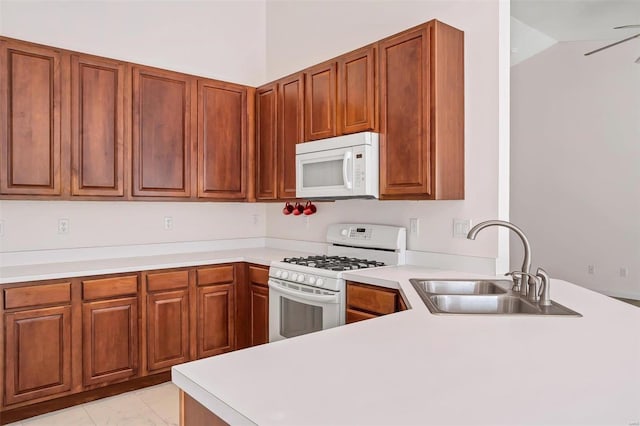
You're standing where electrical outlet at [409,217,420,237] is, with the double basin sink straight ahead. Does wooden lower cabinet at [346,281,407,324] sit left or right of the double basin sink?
right

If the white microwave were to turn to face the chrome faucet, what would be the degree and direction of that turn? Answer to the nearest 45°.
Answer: approximately 90° to its left

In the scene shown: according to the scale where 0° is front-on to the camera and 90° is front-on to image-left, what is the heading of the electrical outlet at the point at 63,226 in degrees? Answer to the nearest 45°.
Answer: approximately 0°

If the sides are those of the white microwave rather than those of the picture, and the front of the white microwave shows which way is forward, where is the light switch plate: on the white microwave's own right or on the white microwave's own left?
on the white microwave's own left

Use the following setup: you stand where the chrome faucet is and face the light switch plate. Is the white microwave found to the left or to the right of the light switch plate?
left

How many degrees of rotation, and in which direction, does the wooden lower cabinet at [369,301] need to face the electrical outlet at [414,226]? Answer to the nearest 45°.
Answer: approximately 180°
